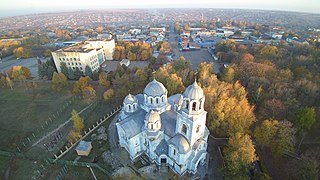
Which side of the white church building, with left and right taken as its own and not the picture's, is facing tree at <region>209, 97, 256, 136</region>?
left

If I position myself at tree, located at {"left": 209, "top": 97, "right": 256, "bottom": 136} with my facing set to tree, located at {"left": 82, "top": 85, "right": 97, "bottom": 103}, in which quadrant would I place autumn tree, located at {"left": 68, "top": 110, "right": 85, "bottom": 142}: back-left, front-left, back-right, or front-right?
front-left

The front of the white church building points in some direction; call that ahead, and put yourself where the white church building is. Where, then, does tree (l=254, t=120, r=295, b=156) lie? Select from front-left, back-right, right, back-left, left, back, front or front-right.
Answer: front-left

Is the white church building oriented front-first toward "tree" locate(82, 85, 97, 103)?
no

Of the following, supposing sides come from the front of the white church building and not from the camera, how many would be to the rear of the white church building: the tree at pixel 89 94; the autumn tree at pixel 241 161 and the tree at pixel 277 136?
1

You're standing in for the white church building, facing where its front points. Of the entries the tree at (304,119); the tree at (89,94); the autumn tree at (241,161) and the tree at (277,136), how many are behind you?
1

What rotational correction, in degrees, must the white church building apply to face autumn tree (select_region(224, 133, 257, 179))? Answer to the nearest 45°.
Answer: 0° — it already faces it

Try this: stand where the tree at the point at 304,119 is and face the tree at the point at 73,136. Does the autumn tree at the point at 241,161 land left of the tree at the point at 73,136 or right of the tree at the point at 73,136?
left

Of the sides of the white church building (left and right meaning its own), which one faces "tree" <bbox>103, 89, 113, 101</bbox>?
back

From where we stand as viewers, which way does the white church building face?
facing the viewer and to the right of the viewer

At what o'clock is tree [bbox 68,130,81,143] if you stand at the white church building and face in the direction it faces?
The tree is roughly at 5 o'clock from the white church building.

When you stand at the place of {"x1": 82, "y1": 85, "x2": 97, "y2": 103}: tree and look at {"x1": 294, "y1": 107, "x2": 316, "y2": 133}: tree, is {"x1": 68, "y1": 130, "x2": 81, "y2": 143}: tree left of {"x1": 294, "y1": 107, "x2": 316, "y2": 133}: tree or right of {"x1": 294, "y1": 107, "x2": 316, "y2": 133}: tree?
right

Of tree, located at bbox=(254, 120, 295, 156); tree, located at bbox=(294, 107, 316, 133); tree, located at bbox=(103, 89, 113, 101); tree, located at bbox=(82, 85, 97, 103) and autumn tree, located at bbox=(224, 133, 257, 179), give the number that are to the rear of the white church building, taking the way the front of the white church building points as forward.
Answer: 2

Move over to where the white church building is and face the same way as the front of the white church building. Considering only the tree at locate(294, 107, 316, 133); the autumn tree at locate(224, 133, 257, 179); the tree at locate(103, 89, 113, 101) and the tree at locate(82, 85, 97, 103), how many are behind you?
2
